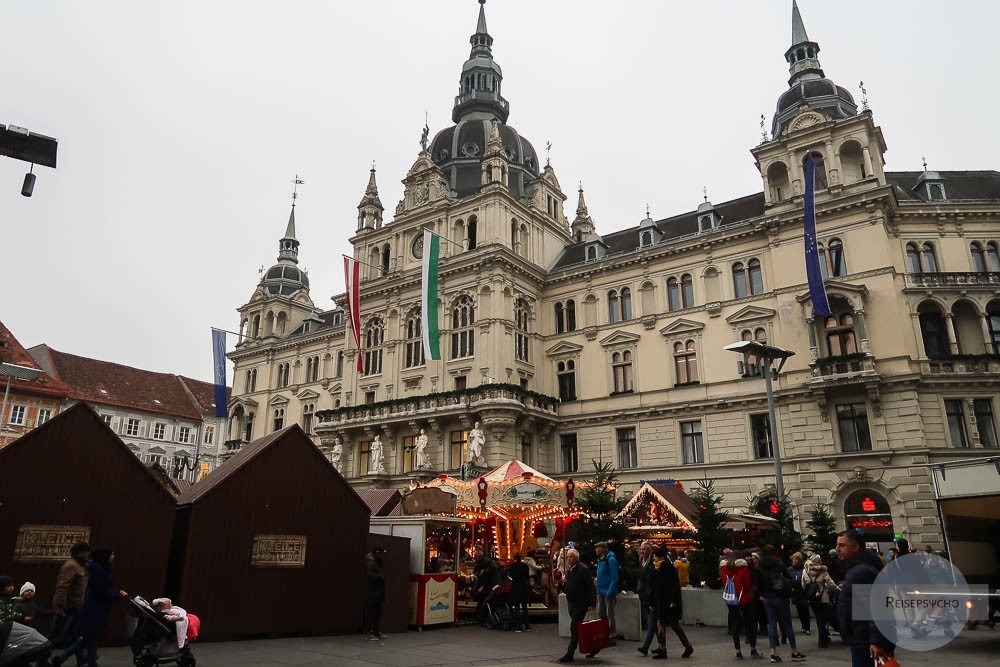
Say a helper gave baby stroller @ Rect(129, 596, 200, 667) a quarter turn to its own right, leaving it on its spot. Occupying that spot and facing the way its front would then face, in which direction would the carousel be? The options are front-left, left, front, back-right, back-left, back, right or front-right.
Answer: back-left

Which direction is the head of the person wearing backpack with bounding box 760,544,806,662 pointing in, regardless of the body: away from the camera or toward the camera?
away from the camera

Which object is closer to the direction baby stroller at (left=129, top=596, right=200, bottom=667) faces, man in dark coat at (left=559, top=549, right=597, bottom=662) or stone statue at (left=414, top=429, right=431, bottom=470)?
the man in dark coat

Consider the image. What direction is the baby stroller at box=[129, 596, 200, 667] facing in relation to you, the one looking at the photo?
facing to the right of the viewer

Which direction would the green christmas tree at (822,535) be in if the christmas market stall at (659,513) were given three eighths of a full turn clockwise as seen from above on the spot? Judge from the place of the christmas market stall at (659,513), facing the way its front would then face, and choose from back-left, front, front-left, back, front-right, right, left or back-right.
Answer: right

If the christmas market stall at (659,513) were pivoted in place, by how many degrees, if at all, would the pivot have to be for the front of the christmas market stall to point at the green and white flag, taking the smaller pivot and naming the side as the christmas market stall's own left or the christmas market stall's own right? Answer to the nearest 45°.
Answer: approximately 90° to the christmas market stall's own right

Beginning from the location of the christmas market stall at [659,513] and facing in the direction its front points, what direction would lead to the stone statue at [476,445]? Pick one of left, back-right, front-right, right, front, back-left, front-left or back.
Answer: right

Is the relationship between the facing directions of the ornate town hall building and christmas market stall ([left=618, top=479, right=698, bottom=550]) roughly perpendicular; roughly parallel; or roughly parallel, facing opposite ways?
roughly parallel

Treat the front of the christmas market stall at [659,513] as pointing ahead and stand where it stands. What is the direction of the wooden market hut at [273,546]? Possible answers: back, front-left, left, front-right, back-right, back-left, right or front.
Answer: front

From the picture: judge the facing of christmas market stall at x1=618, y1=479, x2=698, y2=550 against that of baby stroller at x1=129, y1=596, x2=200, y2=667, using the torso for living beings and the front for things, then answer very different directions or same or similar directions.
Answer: very different directions

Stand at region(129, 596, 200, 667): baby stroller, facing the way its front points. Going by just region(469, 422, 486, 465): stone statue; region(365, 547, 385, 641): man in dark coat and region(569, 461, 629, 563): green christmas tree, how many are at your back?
0

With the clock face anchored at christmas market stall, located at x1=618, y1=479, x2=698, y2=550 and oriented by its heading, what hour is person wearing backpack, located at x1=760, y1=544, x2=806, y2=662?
The person wearing backpack is roughly at 10 o'clock from the christmas market stall.
